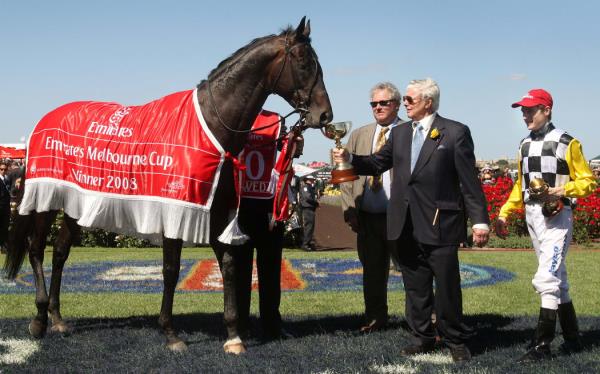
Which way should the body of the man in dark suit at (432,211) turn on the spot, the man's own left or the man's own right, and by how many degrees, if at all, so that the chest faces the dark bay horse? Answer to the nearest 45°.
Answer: approximately 45° to the man's own right

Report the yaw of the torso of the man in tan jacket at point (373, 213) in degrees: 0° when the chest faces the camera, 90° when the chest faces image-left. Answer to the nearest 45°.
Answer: approximately 0°

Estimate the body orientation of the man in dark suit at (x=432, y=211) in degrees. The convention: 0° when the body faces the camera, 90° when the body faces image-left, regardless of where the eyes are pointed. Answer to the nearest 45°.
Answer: approximately 45°

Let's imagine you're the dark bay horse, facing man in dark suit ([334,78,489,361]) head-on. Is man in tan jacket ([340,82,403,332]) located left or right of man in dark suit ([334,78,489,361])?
left

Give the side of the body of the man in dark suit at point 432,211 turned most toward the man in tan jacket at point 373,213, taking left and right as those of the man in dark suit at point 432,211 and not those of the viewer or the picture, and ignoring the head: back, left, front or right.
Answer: right
